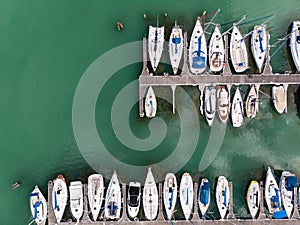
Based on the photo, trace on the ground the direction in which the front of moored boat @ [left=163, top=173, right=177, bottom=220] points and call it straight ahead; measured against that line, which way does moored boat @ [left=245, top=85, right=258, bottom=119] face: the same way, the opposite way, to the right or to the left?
the opposite way

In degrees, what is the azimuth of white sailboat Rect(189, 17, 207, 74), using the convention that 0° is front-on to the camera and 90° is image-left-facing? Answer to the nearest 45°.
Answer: approximately 180°
